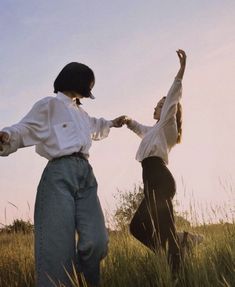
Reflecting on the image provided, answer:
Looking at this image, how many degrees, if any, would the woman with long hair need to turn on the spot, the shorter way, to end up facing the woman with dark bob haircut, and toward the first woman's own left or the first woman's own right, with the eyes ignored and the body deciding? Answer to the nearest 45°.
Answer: approximately 45° to the first woman's own left

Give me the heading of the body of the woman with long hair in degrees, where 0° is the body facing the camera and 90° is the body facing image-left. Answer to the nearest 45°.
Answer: approximately 90°

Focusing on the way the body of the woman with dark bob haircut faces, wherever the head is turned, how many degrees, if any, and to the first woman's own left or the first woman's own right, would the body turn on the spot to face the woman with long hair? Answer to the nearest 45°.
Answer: approximately 90° to the first woman's own left

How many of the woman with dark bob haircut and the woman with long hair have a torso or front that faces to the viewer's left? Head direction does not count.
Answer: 1

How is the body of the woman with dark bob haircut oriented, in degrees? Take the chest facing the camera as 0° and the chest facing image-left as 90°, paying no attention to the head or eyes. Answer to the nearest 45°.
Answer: approximately 315°
